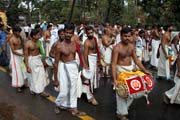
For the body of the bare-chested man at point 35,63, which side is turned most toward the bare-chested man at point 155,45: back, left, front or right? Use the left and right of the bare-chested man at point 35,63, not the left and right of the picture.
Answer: left

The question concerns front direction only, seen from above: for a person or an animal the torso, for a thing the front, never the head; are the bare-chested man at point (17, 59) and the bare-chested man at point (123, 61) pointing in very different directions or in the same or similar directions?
same or similar directions

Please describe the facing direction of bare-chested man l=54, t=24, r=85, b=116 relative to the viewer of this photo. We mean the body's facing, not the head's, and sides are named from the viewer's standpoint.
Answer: facing the viewer and to the right of the viewer

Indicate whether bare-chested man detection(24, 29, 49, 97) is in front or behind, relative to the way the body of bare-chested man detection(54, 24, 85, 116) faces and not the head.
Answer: behind

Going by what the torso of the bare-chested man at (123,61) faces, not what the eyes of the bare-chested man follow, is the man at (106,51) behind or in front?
behind

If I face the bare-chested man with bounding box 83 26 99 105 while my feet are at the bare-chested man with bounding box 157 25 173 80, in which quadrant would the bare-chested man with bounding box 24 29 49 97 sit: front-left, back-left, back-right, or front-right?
front-right

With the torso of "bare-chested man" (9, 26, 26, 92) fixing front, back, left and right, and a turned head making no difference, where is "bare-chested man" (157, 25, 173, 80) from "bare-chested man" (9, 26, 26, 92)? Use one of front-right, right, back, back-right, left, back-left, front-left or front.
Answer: front-left

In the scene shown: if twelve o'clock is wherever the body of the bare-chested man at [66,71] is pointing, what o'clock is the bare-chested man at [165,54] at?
the bare-chested man at [165,54] is roughly at 9 o'clock from the bare-chested man at [66,71].

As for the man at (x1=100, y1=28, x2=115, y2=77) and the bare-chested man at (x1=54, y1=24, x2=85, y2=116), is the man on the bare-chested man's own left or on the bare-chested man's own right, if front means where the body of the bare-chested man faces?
on the bare-chested man's own left

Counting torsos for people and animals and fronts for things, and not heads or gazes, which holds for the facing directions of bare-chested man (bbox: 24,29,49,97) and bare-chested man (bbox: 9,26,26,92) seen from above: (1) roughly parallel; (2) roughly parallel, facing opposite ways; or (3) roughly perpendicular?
roughly parallel

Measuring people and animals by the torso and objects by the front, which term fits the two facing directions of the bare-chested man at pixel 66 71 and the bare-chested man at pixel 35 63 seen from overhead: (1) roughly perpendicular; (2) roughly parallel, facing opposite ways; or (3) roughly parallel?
roughly parallel

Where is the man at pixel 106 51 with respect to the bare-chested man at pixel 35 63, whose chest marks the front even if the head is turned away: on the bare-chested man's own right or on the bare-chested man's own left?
on the bare-chested man's own left

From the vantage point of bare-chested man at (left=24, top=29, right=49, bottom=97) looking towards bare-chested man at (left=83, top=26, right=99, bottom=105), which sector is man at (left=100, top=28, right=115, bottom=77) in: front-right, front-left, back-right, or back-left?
front-left

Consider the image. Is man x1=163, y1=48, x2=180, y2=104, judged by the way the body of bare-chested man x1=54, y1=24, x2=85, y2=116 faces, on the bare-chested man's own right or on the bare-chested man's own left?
on the bare-chested man's own left

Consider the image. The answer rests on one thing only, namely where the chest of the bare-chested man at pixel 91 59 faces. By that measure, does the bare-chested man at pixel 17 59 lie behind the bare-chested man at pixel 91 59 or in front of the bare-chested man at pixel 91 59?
behind

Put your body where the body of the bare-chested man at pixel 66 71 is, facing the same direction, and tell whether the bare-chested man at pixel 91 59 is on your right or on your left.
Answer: on your left
